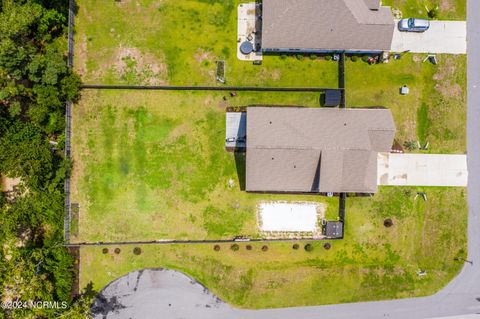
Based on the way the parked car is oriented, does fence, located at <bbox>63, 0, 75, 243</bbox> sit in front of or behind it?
in front

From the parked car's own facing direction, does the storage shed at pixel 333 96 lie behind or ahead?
ahead

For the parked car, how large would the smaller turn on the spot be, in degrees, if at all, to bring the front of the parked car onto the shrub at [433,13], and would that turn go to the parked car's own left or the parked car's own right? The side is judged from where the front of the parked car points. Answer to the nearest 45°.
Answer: approximately 135° to the parked car's own right

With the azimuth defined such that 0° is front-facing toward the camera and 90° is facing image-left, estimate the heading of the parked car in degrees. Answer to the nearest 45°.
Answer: approximately 90°
